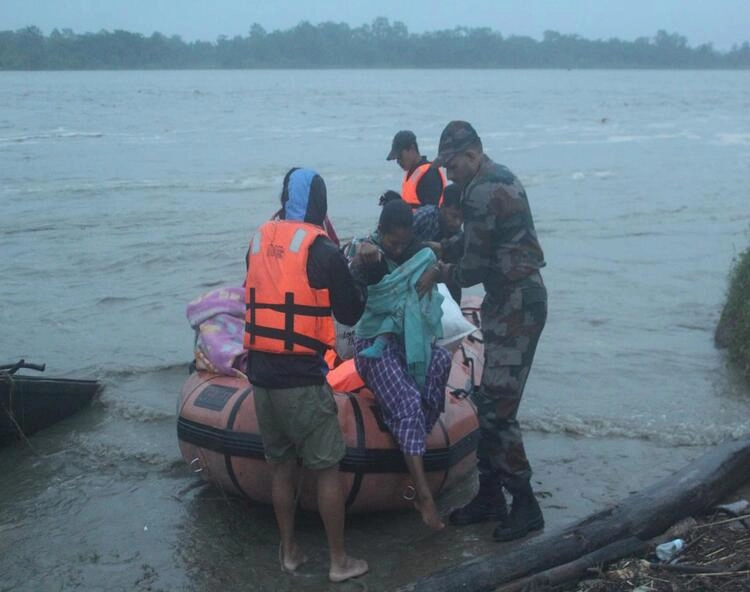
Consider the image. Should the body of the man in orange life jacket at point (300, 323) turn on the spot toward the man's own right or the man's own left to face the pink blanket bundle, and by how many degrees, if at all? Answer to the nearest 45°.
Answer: approximately 45° to the man's own left

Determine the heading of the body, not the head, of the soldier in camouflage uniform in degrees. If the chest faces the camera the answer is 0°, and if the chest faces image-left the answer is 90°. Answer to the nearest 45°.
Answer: approximately 90°

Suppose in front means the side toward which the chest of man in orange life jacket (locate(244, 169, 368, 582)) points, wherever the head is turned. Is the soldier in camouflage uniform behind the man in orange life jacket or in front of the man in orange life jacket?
in front

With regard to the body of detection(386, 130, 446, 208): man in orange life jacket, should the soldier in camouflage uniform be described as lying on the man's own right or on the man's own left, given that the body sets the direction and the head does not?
on the man's own left

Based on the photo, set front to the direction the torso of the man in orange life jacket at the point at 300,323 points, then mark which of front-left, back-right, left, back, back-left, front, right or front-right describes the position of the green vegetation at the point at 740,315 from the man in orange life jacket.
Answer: front

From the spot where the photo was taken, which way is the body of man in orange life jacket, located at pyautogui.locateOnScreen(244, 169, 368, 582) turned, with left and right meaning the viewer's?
facing away from the viewer and to the right of the viewer

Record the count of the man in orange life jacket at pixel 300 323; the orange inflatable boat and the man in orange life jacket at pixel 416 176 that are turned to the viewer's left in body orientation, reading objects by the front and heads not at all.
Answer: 1

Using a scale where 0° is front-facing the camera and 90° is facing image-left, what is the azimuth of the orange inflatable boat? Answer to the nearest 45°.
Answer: approximately 0°

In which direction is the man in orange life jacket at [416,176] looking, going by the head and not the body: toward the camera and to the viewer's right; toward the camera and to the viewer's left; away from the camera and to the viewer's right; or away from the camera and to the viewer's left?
toward the camera and to the viewer's left

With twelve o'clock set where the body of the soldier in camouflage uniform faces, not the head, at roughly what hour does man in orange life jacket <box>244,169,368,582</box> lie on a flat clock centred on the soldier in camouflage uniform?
The man in orange life jacket is roughly at 11 o'clock from the soldier in camouflage uniform.
